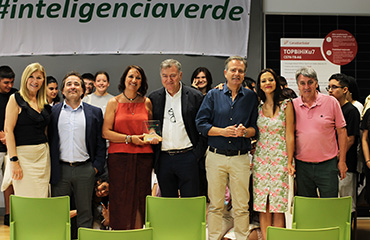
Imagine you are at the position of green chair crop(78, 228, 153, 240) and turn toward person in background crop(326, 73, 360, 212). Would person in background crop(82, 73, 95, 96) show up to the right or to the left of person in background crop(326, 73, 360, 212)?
left

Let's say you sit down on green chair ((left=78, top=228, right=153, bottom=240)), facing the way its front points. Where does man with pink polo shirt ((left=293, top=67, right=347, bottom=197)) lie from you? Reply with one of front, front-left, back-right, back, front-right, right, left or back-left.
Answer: front-right

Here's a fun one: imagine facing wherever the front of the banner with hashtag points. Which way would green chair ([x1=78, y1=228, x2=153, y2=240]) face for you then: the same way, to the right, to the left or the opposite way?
the opposite way

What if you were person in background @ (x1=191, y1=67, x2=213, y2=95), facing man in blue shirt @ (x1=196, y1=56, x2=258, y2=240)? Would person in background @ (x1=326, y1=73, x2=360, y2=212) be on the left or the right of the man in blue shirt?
left

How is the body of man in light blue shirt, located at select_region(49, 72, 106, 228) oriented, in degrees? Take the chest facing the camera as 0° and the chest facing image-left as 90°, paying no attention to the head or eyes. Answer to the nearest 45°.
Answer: approximately 0°

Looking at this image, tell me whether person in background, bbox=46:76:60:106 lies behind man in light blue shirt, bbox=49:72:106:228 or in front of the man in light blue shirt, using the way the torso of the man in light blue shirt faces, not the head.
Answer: behind

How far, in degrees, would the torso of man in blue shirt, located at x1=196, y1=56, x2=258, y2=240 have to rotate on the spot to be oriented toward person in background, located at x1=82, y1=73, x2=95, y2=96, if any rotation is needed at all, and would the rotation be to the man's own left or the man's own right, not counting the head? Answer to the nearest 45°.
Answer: approximately 135° to the man's own right

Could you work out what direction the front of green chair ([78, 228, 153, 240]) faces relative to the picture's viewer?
facing away from the viewer

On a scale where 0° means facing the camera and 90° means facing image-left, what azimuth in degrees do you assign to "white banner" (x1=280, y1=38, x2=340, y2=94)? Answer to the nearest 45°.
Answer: approximately 0°

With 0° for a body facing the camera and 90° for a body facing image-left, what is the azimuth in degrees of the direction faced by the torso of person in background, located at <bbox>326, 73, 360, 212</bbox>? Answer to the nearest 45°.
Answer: approximately 45°

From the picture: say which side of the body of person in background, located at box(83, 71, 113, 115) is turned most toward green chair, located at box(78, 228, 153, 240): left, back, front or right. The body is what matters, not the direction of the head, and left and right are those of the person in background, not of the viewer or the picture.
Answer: front

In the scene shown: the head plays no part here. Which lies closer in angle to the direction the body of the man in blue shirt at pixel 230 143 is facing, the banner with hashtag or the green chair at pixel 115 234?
the green chair

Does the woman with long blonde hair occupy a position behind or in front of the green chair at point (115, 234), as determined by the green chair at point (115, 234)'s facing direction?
in front

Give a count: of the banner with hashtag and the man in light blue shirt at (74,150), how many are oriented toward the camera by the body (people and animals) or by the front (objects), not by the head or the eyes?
2
